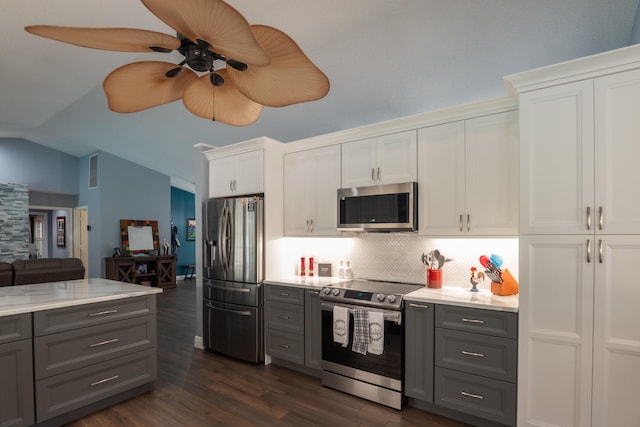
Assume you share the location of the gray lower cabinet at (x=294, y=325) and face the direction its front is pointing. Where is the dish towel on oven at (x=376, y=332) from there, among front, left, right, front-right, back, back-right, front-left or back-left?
left

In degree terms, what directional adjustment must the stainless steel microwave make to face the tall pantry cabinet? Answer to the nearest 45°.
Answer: approximately 90° to its left

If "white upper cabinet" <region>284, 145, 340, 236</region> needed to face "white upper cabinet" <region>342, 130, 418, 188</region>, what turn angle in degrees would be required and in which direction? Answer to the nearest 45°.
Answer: approximately 90° to its left

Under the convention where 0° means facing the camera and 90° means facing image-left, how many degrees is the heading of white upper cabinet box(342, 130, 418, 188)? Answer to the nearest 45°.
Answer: approximately 45°

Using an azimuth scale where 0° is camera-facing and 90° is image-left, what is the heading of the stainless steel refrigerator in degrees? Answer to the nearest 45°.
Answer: approximately 45°

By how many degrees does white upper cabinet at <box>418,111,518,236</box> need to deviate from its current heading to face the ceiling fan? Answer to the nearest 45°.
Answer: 0° — it already faces it

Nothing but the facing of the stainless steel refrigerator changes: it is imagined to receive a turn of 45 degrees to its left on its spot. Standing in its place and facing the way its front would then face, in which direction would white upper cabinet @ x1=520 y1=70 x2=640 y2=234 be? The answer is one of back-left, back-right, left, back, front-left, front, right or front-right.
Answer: front-left

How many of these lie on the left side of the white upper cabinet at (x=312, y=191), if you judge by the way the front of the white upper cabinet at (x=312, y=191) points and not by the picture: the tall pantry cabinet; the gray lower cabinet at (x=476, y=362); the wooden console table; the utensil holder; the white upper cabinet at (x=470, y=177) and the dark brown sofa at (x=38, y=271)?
4
